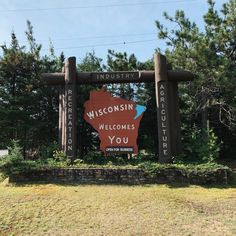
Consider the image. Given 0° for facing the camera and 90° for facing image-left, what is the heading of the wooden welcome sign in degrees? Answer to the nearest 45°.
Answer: approximately 0°

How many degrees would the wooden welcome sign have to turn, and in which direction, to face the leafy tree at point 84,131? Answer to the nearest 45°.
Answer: approximately 135° to its right

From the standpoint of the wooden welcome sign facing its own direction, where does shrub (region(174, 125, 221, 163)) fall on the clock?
The shrub is roughly at 9 o'clock from the wooden welcome sign.

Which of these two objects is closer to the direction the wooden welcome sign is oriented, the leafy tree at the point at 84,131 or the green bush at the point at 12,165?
the green bush
